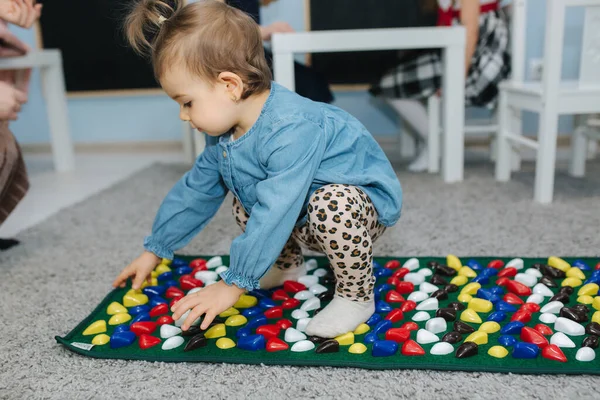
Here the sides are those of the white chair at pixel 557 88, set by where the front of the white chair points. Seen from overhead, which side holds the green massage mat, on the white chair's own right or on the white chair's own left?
on the white chair's own left

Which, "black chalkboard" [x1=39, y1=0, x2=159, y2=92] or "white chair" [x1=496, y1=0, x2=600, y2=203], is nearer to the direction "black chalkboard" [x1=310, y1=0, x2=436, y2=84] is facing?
the white chair

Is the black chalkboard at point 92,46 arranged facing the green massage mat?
yes

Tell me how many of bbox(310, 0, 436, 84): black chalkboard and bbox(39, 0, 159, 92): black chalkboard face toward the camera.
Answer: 2

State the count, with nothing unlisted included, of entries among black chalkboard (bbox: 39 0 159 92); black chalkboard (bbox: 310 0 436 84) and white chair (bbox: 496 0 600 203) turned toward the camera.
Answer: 2

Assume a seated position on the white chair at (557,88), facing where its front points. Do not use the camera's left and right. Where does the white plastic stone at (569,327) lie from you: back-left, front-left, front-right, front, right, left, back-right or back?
back-left

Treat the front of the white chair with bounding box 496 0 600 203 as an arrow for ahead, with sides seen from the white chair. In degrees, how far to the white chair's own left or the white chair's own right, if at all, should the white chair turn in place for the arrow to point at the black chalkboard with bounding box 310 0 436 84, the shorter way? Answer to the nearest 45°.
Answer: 0° — it already faces it

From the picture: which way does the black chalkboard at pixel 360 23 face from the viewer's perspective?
toward the camera

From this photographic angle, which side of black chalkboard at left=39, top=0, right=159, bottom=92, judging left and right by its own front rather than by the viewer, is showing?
front

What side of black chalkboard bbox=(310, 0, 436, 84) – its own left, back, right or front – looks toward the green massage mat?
front

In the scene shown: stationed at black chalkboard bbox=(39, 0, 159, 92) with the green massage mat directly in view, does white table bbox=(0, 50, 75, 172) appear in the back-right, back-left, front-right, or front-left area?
front-right

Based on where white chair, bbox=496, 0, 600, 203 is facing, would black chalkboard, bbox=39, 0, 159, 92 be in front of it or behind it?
in front

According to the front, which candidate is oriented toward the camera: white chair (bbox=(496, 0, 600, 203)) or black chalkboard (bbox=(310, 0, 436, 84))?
the black chalkboard
